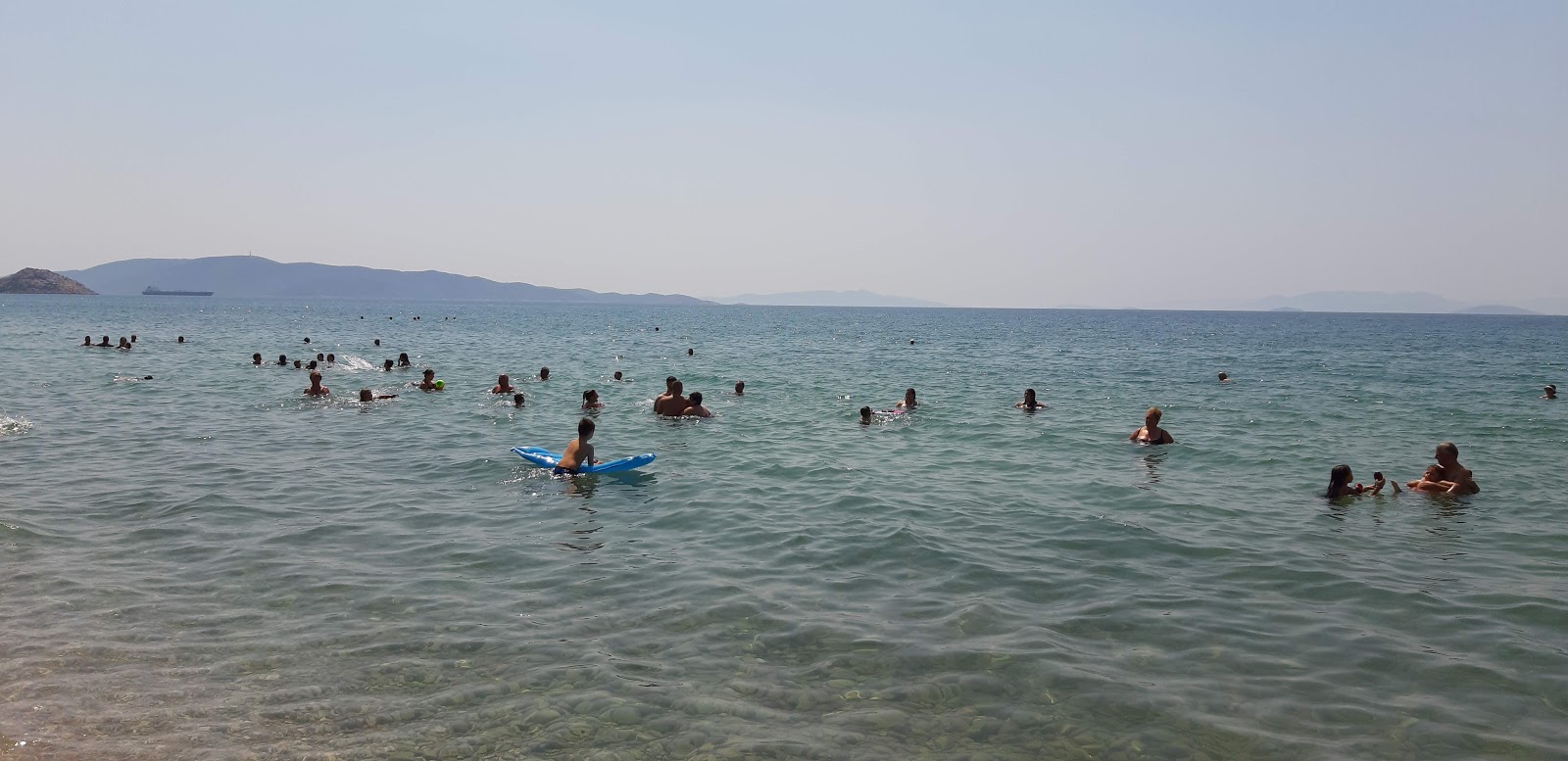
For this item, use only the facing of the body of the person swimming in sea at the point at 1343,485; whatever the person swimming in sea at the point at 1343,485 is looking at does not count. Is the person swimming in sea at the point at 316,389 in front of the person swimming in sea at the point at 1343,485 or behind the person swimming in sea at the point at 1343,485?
behind

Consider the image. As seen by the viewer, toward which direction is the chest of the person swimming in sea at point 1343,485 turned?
to the viewer's right

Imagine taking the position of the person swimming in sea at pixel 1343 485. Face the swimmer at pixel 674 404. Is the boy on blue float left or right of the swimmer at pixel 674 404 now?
left

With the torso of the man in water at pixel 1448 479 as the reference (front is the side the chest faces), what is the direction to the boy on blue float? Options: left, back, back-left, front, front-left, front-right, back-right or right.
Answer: front-left

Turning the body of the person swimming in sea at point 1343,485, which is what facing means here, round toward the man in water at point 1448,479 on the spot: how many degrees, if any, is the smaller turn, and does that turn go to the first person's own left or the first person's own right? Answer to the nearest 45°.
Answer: approximately 45° to the first person's own left

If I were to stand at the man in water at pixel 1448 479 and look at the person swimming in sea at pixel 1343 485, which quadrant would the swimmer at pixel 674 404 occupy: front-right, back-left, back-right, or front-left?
front-right

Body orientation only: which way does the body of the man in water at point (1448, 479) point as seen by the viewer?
to the viewer's left

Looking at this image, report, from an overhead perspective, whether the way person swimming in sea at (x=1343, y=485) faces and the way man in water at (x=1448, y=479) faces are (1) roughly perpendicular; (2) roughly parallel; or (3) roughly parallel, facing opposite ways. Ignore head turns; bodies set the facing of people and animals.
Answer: roughly parallel, facing opposite ways

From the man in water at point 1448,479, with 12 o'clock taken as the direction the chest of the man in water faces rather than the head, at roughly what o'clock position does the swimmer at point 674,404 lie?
The swimmer is roughly at 12 o'clock from the man in water.

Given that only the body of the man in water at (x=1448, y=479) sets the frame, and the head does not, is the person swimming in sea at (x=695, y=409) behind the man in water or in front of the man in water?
in front

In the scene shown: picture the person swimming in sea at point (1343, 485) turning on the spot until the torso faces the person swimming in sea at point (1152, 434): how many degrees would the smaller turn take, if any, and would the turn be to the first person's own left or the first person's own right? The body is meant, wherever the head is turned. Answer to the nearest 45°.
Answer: approximately 135° to the first person's own left

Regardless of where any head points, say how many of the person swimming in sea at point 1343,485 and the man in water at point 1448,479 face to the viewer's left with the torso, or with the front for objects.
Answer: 1
